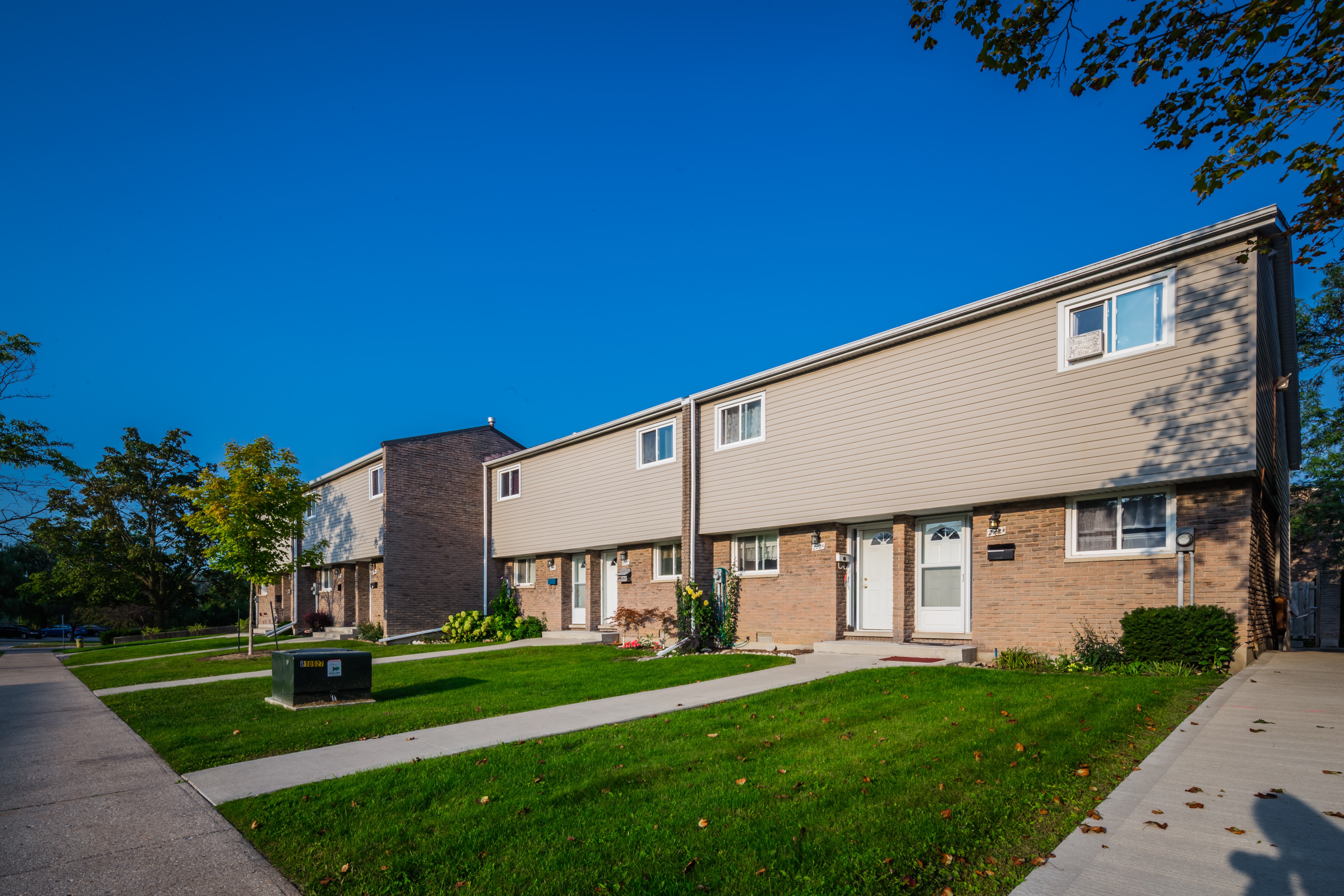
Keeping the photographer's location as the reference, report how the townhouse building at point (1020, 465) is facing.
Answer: facing the viewer and to the left of the viewer

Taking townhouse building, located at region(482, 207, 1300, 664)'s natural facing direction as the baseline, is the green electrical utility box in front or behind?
in front

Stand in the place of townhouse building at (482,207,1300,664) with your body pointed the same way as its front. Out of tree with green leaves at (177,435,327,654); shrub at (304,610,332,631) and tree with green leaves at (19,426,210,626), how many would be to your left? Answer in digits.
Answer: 0

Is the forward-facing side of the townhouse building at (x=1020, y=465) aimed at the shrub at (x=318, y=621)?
no

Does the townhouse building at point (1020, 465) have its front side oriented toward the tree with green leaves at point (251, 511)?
no

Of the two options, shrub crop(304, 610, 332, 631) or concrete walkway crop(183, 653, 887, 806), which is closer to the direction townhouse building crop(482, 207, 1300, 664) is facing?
the concrete walkway

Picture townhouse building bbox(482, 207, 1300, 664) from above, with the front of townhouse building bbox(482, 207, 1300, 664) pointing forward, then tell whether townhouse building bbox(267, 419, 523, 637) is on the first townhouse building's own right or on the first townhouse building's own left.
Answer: on the first townhouse building's own right

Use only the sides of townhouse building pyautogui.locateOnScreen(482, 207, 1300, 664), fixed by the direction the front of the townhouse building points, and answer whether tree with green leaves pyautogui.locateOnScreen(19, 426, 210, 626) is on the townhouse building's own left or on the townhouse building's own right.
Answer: on the townhouse building's own right
